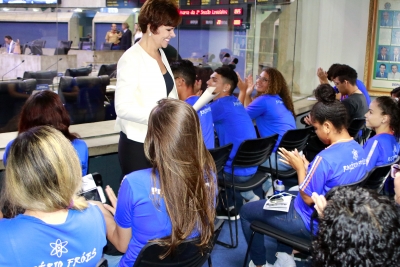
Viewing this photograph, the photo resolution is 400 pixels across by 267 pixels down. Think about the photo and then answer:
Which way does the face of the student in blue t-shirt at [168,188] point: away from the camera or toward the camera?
away from the camera

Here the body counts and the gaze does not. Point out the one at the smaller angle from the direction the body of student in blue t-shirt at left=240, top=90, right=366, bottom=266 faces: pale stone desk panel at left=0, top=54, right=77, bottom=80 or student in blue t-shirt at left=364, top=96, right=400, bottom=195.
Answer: the pale stone desk panel

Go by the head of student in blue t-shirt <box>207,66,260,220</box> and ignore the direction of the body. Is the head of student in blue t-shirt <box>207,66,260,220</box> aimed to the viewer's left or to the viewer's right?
to the viewer's left

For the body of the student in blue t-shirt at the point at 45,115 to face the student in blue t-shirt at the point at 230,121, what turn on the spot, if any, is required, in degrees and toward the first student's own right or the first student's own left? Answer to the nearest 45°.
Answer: approximately 45° to the first student's own right

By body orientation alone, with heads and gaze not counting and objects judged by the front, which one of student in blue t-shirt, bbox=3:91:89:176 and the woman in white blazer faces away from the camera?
the student in blue t-shirt

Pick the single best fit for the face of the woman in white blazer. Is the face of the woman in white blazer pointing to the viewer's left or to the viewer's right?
to the viewer's right

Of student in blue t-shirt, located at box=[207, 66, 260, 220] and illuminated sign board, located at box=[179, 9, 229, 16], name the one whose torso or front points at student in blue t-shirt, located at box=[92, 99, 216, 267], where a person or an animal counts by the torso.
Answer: the illuminated sign board

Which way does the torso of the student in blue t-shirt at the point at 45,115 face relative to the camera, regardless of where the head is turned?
away from the camera

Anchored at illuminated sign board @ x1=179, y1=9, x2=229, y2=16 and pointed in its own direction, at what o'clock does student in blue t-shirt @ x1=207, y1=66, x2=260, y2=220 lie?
The student in blue t-shirt is roughly at 12 o'clock from the illuminated sign board.
